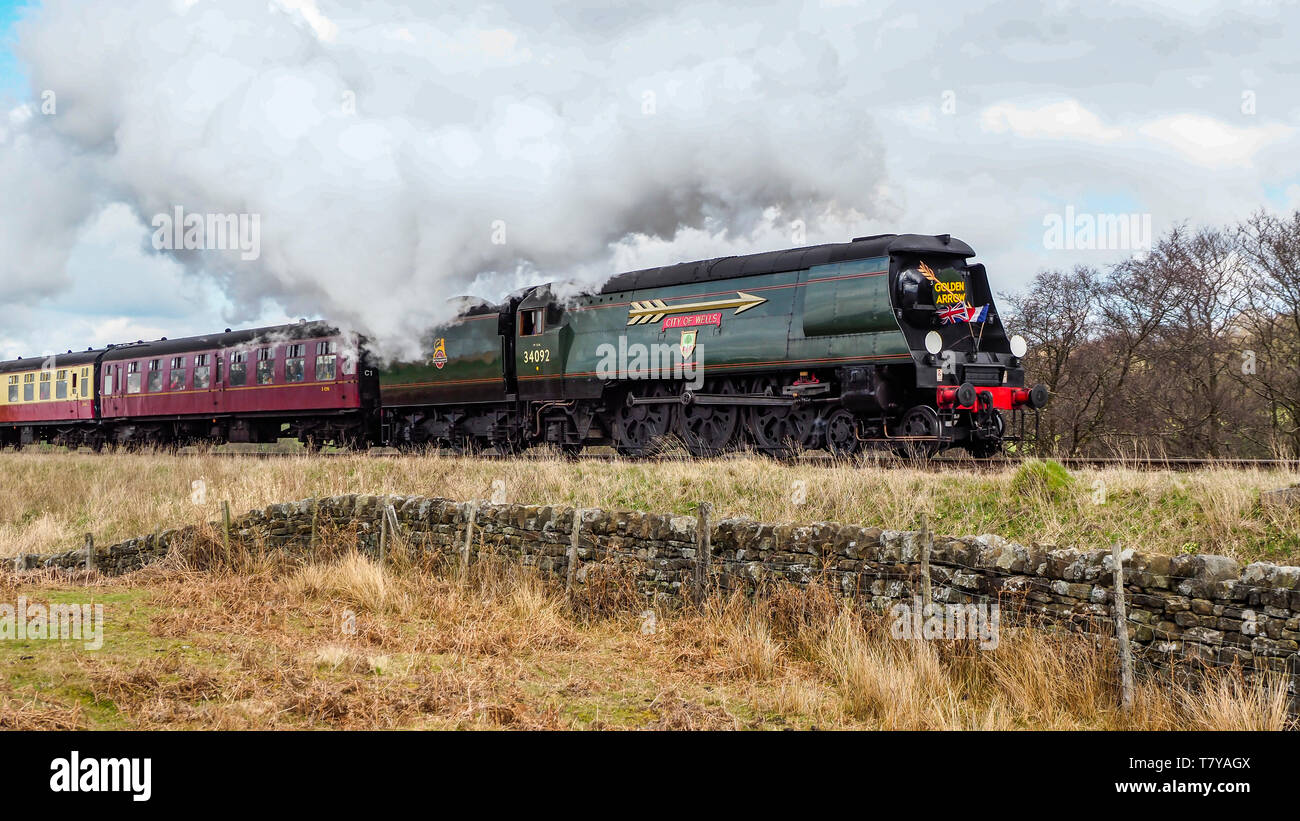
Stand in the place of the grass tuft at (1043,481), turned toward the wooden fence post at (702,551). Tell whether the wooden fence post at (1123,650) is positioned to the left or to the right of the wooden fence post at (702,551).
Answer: left

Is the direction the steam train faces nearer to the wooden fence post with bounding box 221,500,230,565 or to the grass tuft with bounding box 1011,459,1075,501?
the grass tuft

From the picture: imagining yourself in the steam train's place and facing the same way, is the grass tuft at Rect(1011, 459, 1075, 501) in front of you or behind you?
in front

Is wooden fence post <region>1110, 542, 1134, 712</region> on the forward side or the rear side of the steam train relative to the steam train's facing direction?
on the forward side

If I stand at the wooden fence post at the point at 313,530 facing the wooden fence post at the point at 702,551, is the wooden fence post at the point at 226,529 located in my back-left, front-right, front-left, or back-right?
back-right

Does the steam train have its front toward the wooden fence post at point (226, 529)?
no

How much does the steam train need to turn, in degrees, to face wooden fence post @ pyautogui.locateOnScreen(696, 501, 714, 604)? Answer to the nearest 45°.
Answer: approximately 45° to its right

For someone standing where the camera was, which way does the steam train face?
facing the viewer and to the right of the viewer

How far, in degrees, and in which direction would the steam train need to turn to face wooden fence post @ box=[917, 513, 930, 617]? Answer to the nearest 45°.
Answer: approximately 45° to its right

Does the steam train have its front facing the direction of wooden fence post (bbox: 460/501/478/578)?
no

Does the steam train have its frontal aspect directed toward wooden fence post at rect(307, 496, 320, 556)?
no

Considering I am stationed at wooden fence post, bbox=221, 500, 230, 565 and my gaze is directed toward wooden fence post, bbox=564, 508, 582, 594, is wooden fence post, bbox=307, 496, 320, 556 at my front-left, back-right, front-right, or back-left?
front-left

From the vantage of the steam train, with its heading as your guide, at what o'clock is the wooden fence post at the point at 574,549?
The wooden fence post is roughly at 2 o'clock from the steam train.
